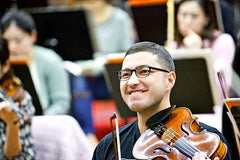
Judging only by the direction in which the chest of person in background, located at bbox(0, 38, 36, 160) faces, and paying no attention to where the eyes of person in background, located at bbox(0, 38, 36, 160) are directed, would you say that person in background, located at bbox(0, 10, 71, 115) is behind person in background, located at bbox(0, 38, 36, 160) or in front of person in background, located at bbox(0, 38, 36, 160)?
behind

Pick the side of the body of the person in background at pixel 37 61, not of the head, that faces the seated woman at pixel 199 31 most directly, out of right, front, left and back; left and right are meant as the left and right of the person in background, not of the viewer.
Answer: left

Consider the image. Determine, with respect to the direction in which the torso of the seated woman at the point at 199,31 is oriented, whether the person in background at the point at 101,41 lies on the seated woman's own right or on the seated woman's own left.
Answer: on the seated woman's own right

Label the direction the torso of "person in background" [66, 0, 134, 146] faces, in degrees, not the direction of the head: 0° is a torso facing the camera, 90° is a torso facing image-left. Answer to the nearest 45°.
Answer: approximately 45°

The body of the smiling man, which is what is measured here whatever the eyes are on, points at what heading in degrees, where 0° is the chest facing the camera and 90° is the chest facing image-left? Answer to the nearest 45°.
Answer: approximately 45°

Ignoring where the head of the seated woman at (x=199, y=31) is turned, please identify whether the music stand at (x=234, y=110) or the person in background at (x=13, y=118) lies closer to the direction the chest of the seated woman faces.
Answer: the person in background

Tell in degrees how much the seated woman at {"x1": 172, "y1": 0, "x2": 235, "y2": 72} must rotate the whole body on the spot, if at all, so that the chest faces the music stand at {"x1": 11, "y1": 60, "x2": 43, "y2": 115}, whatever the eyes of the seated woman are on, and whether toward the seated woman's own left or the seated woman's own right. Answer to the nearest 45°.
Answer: approximately 45° to the seated woman's own right
